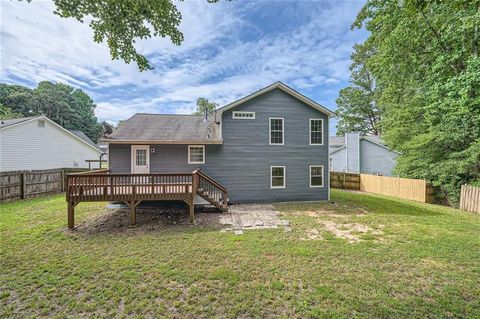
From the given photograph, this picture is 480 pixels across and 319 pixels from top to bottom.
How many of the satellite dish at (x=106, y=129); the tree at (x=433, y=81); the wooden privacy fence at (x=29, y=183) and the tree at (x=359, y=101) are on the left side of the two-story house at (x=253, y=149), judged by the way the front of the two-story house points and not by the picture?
2

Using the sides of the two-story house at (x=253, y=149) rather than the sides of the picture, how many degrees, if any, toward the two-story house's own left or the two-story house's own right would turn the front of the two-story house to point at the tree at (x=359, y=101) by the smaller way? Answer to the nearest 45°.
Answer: approximately 45° to the two-story house's own right

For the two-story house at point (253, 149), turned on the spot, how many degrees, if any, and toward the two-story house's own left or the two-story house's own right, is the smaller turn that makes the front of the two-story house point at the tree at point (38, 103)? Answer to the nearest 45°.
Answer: approximately 45° to the two-story house's own left

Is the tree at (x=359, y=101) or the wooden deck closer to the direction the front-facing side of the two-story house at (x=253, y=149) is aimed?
the tree

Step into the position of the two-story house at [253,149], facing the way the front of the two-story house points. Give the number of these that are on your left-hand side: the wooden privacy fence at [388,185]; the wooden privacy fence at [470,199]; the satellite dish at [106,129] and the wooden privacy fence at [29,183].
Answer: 2

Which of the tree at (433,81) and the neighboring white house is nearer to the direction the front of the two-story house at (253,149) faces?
the neighboring white house

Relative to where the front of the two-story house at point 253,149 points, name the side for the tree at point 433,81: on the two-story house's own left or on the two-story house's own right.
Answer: on the two-story house's own right

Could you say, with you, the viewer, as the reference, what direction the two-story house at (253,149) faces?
facing away from the viewer

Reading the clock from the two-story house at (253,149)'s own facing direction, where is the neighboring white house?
The neighboring white house is roughly at 10 o'clock from the two-story house.

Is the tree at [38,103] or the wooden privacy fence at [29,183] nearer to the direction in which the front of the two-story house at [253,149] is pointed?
the tree

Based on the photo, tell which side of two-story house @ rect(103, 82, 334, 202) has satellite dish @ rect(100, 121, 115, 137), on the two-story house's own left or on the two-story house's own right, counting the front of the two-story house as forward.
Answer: on the two-story house's own left
